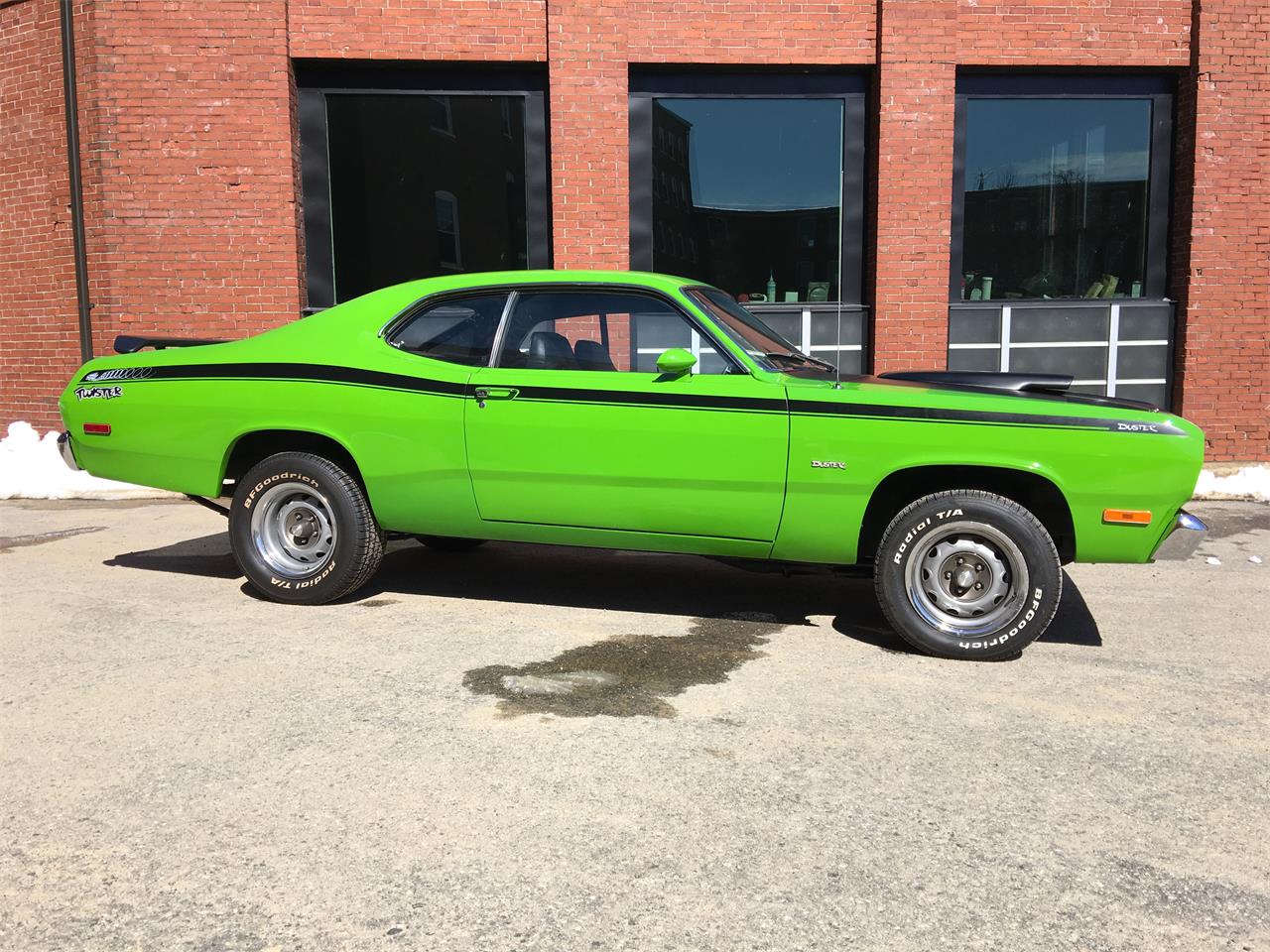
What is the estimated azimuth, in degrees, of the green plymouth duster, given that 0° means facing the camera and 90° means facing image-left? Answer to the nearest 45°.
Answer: approximately 270°

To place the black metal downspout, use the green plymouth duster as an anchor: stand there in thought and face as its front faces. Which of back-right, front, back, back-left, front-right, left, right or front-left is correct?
back-left

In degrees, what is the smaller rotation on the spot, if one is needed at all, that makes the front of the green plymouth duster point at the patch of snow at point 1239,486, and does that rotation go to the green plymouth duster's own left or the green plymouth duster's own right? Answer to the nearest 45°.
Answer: approximately 45° to the green plymouth duster's own left

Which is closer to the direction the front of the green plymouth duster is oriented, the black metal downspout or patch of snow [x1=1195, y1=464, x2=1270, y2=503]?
the patch of snow

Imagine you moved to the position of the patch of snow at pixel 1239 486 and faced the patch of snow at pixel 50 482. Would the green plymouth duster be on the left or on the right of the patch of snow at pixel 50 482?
left

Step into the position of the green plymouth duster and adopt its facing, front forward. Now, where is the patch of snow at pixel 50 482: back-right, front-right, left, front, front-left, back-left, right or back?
back-left
